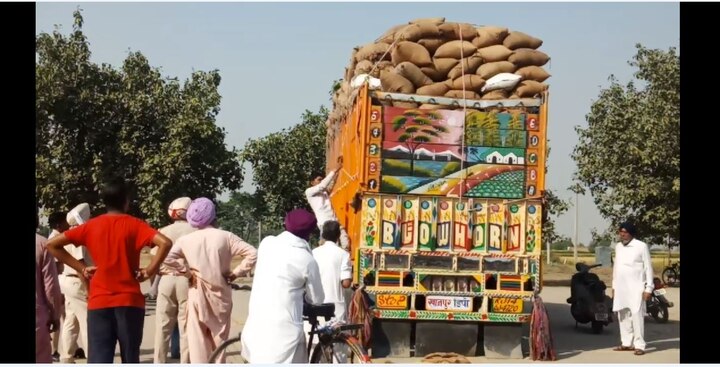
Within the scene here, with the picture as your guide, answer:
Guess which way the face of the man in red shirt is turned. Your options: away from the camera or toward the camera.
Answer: away from the camera

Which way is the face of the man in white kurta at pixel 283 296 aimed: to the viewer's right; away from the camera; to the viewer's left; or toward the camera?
away from the camera

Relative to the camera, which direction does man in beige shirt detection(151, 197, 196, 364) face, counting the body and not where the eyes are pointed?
away from the camera

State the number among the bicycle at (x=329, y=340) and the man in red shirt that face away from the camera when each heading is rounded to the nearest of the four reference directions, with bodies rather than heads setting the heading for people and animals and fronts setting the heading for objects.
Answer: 1

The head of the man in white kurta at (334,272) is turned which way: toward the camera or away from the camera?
away from the camera

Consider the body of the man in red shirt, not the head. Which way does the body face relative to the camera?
away from the camera

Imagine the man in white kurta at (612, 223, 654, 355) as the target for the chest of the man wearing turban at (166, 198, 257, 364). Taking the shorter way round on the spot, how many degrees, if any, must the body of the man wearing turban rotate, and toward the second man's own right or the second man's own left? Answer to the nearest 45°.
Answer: approximately 45° to the second man's own right

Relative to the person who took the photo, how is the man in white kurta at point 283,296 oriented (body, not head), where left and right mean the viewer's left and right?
facing away from the viewer and to the right of the viewer

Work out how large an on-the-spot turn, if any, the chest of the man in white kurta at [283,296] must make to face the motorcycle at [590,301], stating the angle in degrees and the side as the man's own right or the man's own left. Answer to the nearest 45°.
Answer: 0° — they already face it

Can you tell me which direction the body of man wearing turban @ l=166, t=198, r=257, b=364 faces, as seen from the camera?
away from the camera

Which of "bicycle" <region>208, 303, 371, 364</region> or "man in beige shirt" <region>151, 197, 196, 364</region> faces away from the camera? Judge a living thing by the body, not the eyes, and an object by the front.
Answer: the man in beige shirt

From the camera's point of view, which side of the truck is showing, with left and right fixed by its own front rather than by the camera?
back
